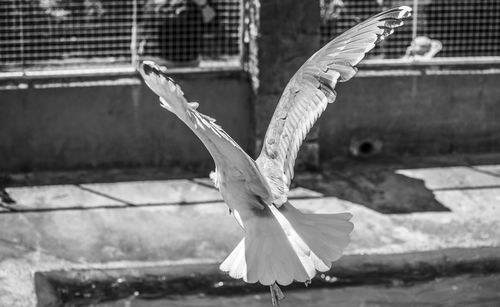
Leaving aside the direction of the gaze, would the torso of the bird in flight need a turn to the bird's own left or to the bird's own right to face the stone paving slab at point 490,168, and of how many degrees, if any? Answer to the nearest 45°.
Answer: approximately 90° to the bird's own right

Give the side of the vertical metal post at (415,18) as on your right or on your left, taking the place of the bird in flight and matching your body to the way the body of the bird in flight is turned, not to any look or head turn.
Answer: on your right

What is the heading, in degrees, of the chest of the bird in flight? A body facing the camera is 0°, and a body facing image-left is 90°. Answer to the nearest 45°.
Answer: approximately 135°

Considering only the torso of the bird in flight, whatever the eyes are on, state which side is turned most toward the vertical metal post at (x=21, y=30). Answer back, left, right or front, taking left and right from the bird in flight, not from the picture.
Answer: front

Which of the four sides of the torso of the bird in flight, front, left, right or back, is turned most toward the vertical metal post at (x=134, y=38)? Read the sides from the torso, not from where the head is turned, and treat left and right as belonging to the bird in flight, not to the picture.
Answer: front

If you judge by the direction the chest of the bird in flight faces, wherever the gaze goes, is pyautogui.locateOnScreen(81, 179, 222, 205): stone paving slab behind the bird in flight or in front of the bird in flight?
in front

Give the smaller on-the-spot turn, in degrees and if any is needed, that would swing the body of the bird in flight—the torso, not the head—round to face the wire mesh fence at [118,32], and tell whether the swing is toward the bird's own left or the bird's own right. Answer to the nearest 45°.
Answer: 0° — it already faces it
